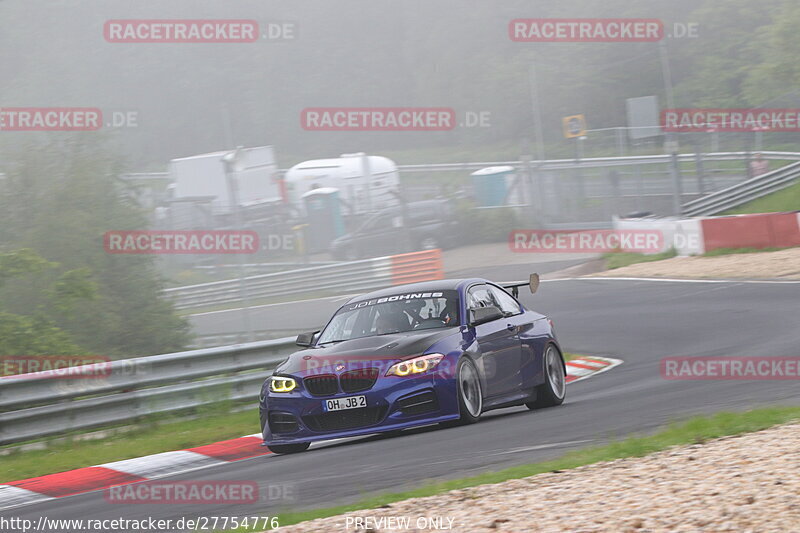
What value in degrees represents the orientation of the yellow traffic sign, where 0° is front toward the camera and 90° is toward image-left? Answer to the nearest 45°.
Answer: approximately 0°

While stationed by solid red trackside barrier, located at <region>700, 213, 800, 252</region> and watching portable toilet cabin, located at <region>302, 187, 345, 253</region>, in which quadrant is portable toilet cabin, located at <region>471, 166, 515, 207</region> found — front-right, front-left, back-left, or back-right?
front-right

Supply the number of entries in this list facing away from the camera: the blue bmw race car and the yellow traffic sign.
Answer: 0

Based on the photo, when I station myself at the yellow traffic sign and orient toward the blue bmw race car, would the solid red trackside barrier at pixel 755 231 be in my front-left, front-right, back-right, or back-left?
front-left

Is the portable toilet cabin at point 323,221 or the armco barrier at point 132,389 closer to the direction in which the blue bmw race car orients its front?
the armco barrier

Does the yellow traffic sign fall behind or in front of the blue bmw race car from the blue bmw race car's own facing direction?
behind

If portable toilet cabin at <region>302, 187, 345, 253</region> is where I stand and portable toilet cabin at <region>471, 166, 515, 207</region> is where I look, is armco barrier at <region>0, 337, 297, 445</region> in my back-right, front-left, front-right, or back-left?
back-right

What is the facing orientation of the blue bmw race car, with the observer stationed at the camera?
facing the viewer and to the left of the viewer

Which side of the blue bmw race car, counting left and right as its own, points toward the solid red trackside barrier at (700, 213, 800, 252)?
back

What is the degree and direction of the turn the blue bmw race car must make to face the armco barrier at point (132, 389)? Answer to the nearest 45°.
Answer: approximately 90° to its right

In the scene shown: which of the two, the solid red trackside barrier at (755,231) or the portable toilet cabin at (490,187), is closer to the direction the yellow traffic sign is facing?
the solid red trackside barrier

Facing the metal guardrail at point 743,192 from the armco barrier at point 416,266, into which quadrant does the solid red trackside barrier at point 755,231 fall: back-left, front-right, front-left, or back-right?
front-right

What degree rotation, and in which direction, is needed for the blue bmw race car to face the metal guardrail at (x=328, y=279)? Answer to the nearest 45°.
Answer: approximately 135° to its right

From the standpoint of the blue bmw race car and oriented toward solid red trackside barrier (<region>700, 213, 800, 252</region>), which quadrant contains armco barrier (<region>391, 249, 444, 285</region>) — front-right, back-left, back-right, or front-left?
front-left

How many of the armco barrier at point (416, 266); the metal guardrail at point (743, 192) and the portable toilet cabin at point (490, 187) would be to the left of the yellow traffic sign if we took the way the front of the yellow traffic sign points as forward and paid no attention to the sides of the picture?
1

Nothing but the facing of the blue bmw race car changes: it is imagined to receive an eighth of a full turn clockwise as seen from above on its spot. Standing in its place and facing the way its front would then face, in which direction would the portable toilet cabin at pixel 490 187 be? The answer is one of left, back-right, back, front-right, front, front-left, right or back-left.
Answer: right

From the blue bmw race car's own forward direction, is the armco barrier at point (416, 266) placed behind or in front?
behind

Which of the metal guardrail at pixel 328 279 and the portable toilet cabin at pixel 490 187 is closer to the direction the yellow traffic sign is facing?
the metal guardrail

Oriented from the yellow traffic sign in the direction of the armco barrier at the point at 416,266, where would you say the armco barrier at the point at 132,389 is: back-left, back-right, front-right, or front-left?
front-left
